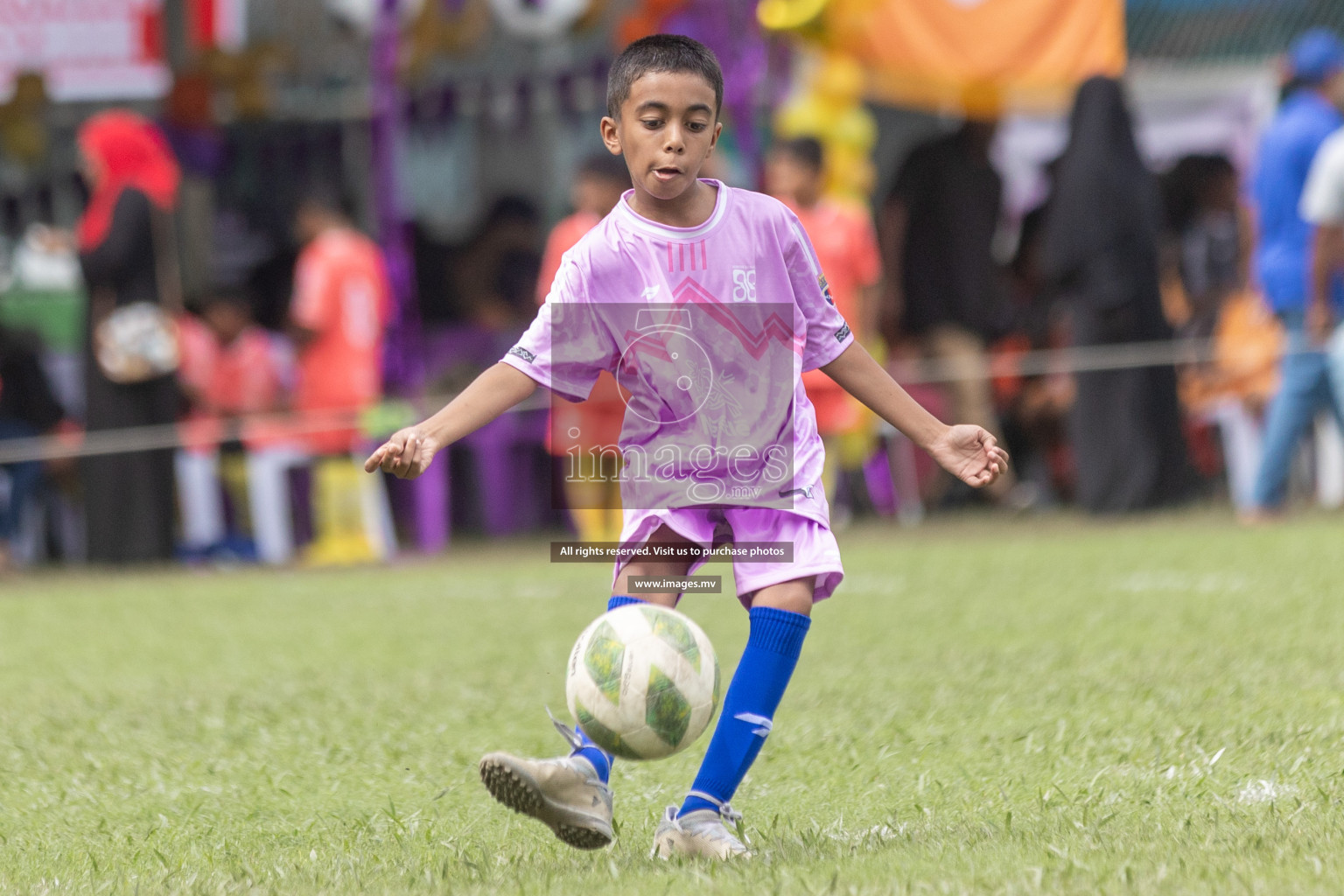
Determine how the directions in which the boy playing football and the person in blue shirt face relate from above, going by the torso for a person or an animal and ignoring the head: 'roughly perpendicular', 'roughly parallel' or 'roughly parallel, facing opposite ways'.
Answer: roughly perpendicular

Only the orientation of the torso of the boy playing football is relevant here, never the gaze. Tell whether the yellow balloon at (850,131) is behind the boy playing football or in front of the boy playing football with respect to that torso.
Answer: behind
